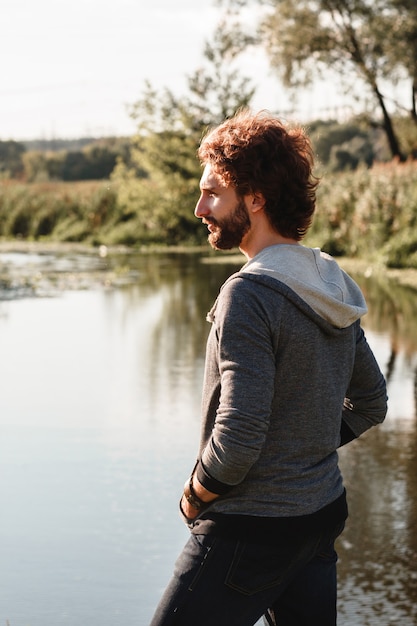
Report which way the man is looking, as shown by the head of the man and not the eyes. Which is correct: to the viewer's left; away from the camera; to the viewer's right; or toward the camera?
to the viewer's left

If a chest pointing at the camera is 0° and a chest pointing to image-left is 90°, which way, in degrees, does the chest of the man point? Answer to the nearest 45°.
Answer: approximately 135°

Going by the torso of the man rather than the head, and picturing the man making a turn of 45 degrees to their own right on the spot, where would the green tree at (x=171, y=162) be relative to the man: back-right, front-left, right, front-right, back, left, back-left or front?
front

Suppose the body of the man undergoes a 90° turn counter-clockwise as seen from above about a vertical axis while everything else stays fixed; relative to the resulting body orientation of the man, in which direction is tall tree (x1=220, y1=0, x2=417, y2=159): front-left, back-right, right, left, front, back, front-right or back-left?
back-right
